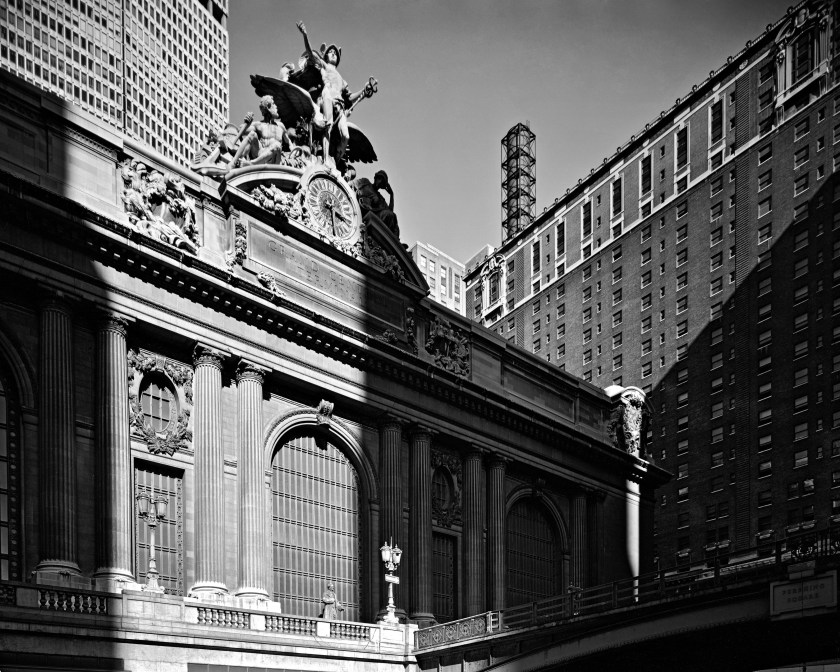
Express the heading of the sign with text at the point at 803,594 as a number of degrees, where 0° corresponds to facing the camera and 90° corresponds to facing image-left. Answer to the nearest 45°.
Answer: approximately 45°
